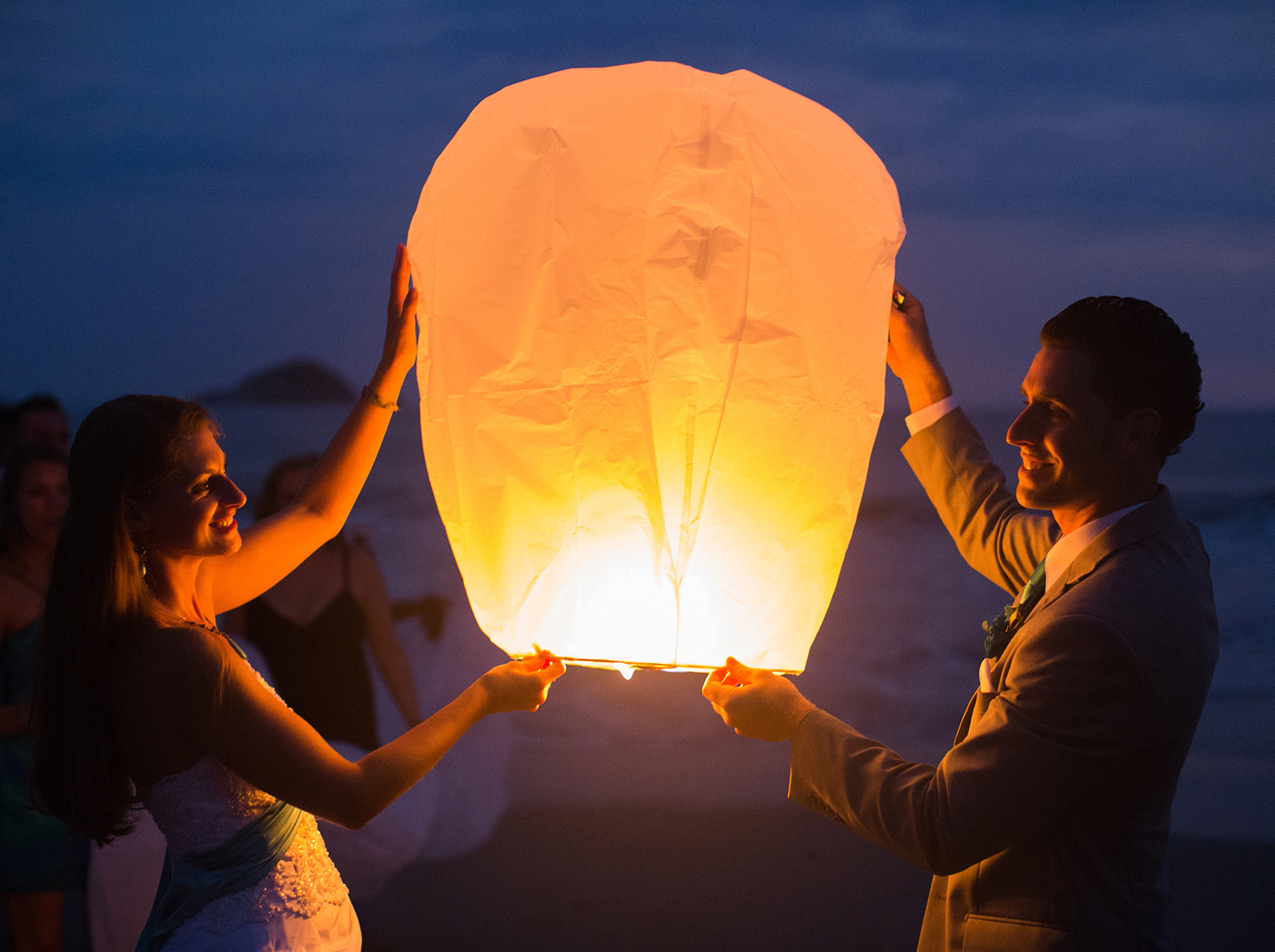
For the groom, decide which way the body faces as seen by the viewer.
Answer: to the viewer's left

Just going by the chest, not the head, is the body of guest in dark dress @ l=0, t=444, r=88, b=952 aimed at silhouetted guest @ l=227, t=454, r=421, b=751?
no

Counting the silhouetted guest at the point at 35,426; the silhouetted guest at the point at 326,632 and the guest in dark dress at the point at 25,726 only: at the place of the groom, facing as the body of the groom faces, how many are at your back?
0

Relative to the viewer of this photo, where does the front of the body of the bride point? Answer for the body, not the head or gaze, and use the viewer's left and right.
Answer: facing to the right of the viewer

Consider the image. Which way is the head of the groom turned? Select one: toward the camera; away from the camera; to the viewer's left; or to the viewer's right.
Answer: to the viewer's left

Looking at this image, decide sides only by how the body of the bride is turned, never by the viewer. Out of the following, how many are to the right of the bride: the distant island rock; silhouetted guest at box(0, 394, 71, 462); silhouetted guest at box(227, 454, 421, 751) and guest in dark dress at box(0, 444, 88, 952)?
0

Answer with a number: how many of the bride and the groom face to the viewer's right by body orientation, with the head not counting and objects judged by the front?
1

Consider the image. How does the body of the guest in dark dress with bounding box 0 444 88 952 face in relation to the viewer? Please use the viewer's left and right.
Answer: facing the viewer and to the right of the viewer

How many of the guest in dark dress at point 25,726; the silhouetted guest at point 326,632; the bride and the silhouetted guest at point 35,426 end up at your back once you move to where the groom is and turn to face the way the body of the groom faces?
0

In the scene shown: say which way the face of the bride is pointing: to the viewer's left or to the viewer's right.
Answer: to the viewer's right

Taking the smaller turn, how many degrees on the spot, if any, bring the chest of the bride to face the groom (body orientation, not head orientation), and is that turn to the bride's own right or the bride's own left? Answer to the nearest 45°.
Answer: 0° — they already face them

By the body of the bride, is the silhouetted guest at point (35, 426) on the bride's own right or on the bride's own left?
on the bride's own left
